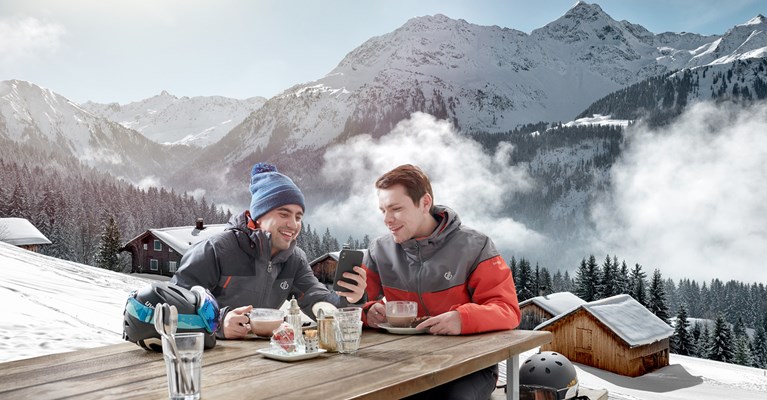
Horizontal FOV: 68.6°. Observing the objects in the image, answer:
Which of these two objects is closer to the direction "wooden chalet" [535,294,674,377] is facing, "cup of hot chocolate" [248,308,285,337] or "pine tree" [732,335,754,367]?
the cup of hot chocolate

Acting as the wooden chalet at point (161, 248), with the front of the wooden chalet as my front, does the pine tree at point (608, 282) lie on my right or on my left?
on my left

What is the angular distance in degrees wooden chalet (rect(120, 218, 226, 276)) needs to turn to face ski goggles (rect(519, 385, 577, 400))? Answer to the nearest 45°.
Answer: approximately 45° to its left

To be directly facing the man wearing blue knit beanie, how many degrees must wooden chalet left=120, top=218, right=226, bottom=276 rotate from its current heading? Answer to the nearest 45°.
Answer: approximately 45° to its left

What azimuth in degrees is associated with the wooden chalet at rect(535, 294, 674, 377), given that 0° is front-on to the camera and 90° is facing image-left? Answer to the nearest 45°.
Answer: approximately 45°

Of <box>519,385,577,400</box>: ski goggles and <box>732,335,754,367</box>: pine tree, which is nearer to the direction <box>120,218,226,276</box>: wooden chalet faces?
the ski goggles

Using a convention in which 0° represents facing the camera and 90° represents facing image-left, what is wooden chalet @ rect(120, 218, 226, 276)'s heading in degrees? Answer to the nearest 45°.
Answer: approximately 45°

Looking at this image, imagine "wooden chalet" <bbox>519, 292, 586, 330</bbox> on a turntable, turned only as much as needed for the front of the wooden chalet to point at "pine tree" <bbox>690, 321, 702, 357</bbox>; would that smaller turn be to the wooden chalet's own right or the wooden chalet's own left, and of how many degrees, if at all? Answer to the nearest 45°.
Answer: approximately 180°

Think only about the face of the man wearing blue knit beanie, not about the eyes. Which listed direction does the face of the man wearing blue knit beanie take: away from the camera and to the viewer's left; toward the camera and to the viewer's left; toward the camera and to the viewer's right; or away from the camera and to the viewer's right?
toward the camera and to the viewer's right

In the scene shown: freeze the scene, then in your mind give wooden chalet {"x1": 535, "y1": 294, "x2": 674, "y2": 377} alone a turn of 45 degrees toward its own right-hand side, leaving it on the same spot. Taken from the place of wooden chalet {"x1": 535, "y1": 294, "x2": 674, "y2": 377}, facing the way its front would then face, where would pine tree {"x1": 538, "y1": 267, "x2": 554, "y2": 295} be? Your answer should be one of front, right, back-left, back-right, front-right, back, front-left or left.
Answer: right

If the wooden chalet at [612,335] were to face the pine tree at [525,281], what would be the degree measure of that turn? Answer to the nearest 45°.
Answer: approximately 135° to its right
